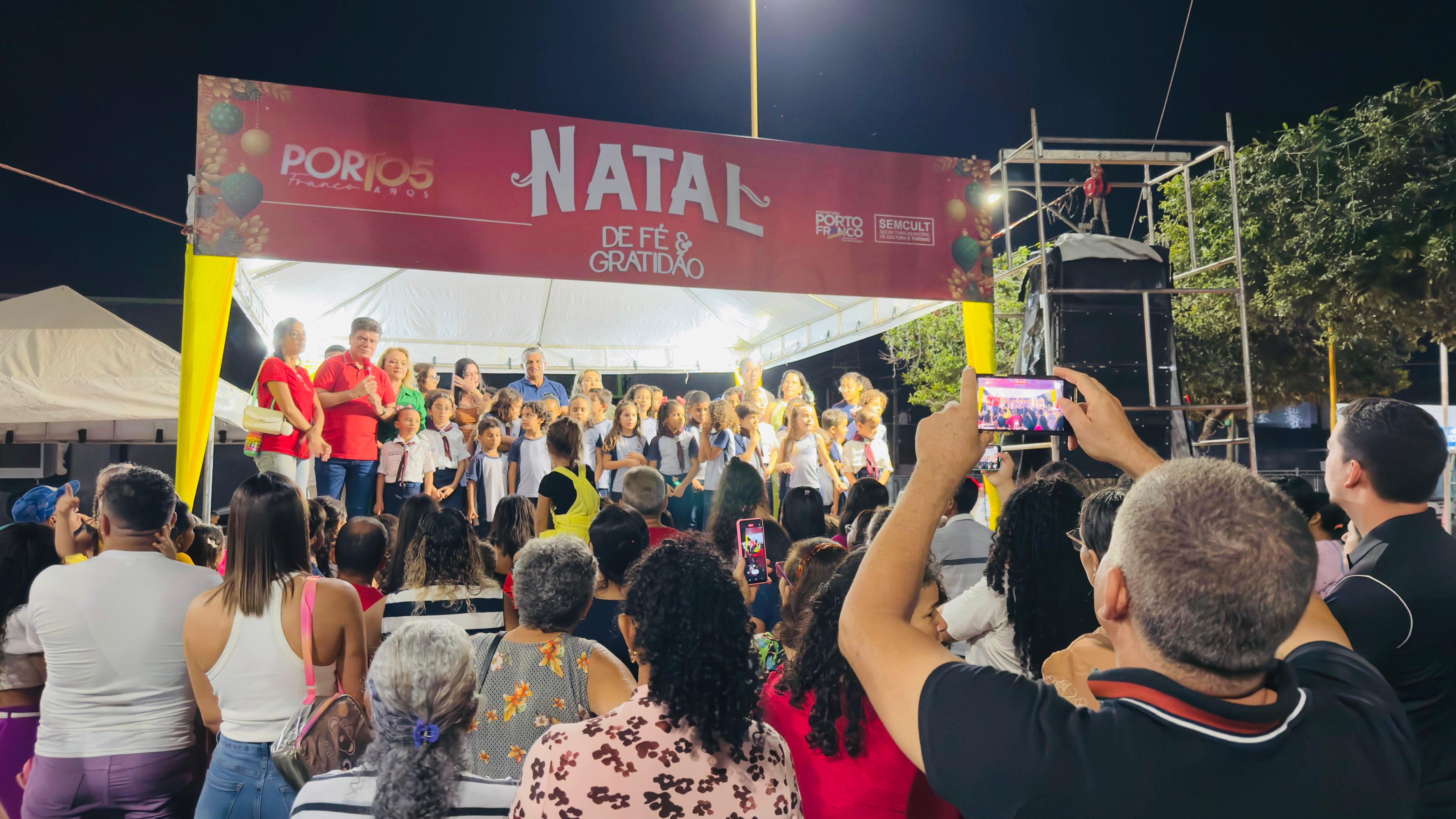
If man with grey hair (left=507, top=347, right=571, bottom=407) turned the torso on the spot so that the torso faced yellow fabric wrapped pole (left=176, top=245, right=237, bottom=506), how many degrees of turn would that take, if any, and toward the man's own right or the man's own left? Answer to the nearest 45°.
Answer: approximately 45° to the man's own right

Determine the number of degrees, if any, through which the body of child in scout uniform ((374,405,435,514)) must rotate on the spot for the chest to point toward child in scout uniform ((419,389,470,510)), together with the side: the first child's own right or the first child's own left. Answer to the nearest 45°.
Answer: approximately 135° to the first child's own left

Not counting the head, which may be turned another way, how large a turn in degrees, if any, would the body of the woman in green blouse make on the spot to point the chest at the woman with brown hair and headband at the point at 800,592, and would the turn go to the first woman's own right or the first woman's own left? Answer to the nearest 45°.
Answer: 0° — they already face them

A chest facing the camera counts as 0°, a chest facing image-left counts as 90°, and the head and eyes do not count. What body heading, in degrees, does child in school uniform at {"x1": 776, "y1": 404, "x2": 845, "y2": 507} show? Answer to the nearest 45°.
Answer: approximately 0°

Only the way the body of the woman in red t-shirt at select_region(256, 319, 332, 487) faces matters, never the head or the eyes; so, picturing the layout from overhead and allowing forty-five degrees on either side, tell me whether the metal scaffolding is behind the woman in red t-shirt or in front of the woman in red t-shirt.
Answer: in front

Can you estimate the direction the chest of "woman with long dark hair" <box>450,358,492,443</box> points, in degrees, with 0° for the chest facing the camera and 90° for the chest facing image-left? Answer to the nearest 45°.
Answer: approximately 315°

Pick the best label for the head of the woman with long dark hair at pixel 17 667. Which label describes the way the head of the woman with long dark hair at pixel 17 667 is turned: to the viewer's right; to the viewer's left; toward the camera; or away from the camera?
away from the camera

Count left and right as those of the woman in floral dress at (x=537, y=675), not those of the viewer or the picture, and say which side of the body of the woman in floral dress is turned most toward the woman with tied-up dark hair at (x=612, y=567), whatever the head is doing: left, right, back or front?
front

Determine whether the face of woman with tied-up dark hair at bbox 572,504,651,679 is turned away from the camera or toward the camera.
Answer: away from the camera

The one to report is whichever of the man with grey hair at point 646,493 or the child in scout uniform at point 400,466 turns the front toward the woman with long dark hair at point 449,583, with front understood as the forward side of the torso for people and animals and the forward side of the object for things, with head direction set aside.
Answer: the child in scout uniform

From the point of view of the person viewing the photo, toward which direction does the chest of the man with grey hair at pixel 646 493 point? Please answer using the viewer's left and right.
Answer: facing away from the viewer
